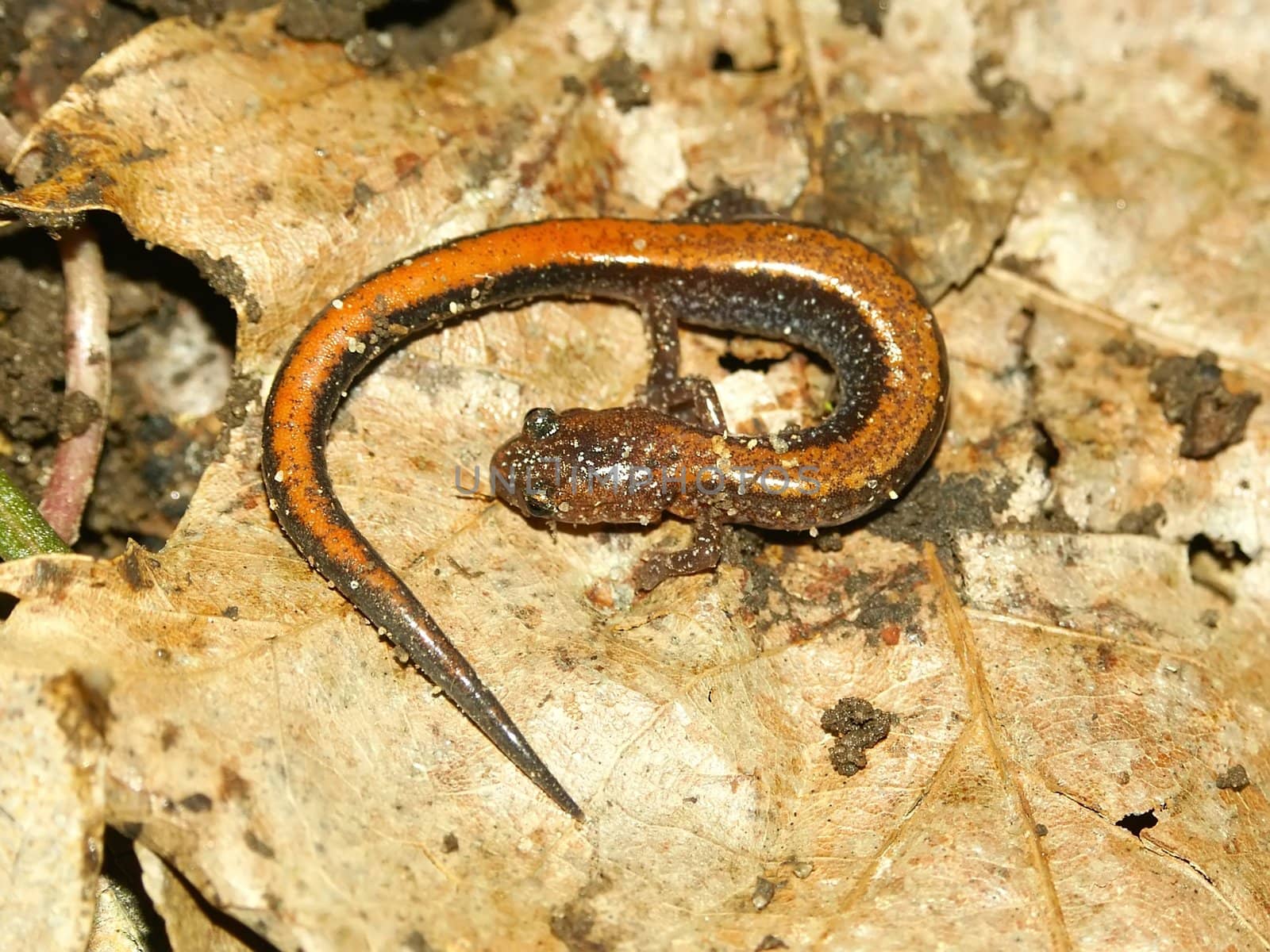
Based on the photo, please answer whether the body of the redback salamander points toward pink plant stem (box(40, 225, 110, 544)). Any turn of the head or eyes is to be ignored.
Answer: yes

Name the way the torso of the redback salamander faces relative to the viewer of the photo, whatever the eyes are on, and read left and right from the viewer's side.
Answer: facing to the left of the viewer
